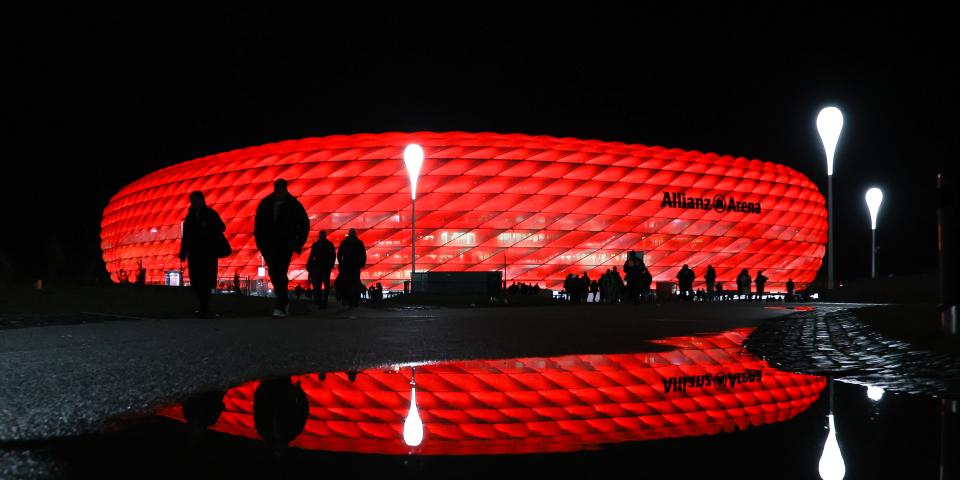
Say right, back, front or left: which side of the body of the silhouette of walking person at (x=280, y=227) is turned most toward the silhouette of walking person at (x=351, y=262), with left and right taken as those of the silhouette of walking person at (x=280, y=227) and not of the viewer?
back

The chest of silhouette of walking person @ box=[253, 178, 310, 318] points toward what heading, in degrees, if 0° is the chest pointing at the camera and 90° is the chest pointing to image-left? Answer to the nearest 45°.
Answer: approximately 0°

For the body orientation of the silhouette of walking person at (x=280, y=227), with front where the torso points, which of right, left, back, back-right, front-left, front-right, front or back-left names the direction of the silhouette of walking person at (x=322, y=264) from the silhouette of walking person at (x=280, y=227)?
back

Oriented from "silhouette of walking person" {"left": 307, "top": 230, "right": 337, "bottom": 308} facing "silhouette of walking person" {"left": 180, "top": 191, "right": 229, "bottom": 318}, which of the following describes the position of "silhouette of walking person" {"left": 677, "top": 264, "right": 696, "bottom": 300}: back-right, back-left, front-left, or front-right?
back-left

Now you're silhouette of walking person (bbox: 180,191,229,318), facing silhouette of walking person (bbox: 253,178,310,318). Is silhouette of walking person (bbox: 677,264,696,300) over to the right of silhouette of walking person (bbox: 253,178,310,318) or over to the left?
left

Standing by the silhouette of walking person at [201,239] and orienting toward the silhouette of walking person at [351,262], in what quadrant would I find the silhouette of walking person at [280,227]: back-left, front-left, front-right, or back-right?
front-right

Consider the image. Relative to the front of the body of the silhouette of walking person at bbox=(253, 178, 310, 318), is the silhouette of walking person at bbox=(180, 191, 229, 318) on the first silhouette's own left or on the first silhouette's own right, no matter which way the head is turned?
on the first silhouette's own right

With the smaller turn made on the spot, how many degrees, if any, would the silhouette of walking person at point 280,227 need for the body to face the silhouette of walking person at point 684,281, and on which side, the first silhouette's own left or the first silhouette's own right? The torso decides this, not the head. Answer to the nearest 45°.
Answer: approximately 135° to the first silhouette's own left
